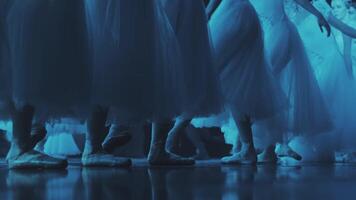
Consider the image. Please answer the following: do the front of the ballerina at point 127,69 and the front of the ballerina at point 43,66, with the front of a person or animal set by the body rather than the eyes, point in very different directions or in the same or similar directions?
same or similar directions

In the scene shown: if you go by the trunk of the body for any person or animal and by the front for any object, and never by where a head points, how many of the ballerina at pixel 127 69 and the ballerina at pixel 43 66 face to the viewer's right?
2

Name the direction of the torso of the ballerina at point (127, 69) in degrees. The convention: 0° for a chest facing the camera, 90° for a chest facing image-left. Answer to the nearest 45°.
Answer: approximately 270°

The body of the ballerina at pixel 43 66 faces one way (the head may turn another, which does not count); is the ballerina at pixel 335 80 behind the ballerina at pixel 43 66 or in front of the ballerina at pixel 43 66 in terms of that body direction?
in front

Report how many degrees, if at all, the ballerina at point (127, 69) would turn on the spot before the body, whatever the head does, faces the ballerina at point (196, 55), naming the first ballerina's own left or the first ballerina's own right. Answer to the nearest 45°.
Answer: approximately 45° to the first ballerina's own left

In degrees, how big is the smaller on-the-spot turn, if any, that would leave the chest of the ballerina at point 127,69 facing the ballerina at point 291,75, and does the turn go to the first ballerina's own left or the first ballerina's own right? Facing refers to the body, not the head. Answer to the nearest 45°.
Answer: approximately 45° to the first ballerina's own left

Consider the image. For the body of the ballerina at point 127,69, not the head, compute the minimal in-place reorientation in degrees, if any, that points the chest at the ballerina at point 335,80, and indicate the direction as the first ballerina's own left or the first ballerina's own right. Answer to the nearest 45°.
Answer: approximately 45° to the first ballerina's own left

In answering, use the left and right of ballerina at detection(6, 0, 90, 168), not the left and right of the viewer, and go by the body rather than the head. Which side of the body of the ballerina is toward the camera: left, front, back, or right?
right
